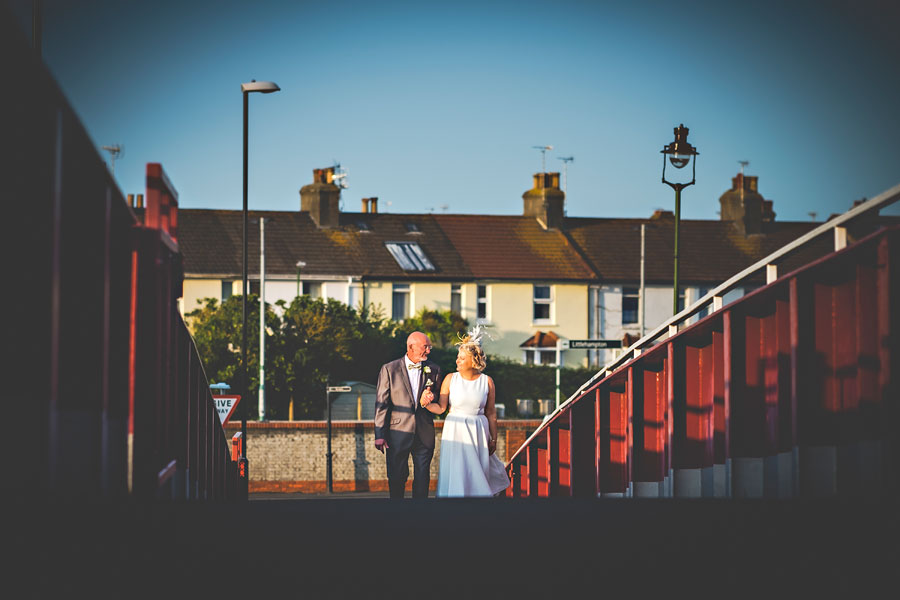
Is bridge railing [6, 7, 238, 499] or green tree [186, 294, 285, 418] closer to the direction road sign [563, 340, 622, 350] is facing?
the bridge railing

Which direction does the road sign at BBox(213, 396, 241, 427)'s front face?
toward the camera

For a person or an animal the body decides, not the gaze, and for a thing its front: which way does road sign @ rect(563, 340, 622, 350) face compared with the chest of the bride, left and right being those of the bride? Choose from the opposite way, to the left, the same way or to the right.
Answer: the same way

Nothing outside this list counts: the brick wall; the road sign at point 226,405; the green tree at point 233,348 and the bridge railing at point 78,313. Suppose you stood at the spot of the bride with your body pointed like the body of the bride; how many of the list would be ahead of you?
1

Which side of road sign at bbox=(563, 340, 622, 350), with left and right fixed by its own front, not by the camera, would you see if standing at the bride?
front

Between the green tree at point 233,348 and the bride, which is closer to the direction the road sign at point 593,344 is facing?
the bride

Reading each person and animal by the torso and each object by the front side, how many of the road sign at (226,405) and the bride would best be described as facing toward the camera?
2

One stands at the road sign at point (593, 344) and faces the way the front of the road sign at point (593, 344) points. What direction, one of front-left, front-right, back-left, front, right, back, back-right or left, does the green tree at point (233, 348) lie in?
back-right

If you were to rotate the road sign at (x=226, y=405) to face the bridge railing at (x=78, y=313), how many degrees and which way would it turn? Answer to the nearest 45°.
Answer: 0° — it already faces it

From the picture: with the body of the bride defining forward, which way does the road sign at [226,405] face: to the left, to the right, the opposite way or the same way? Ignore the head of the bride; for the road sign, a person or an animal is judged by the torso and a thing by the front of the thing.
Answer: the same way

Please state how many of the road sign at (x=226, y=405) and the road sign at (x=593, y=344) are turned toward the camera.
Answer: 2

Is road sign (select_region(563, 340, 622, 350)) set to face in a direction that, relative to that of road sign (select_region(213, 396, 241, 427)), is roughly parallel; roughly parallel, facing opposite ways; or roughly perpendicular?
roughly parallel

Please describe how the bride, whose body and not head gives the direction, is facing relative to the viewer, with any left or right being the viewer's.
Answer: facing the viewer

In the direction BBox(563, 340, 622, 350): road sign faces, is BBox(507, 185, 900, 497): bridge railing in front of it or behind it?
in front
